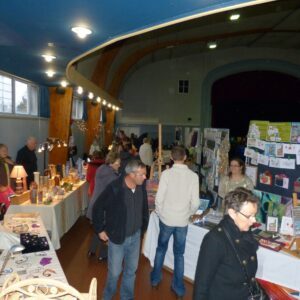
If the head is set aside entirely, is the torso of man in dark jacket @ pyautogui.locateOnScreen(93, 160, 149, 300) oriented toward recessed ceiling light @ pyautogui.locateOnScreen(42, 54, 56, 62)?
no

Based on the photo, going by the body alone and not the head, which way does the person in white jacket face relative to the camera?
away from the camera

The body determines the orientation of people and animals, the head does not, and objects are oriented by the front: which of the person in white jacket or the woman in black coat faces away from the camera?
the person in white jacket

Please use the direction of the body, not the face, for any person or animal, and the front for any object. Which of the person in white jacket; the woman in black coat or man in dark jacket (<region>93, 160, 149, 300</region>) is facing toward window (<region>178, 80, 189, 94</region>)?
the person in white jacket

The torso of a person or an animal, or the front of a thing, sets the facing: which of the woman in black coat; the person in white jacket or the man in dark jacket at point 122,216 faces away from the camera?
the person in white jacket

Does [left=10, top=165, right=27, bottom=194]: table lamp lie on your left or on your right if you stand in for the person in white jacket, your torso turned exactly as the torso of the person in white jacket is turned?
on your left

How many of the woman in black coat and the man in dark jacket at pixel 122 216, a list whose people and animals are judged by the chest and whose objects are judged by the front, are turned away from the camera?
0

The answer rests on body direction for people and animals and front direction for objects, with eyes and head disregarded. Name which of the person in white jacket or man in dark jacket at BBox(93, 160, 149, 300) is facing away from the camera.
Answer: the person in white jacket

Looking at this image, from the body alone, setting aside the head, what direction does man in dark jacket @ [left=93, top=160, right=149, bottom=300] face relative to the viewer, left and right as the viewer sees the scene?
facing the viewer and to the right of the viewer

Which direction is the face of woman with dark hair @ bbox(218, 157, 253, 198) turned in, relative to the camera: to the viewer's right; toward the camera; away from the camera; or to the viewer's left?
toward the camera

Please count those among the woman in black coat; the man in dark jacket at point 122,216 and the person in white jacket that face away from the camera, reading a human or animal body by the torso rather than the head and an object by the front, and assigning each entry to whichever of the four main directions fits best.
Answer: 1

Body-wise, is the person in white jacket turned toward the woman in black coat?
no
